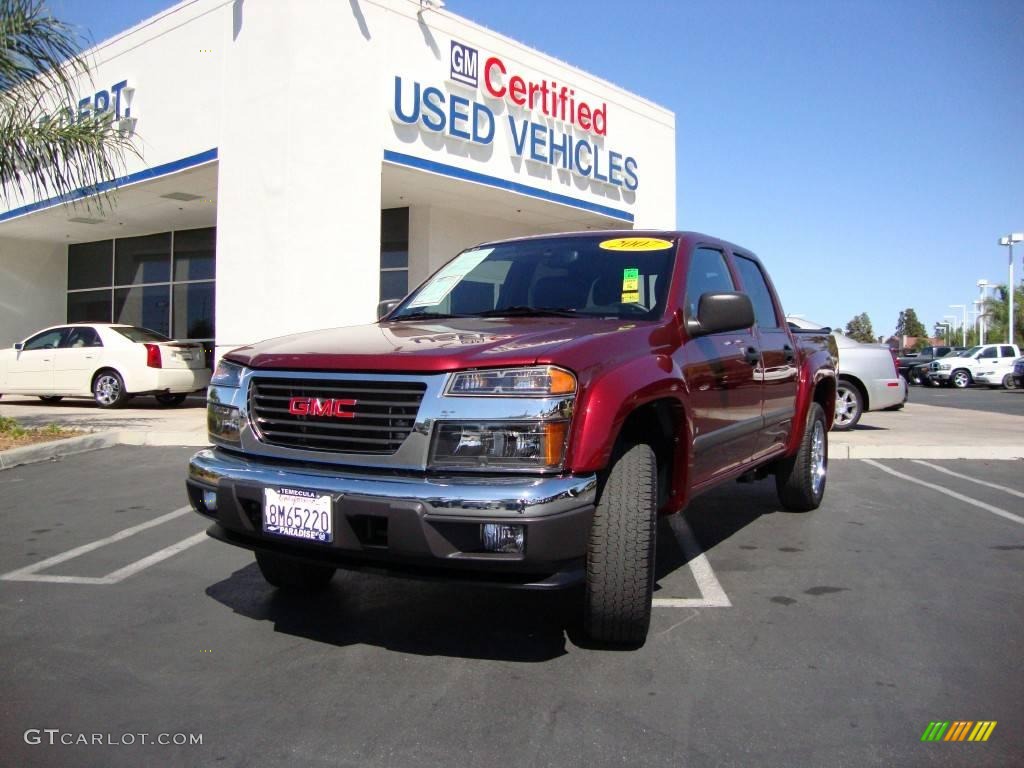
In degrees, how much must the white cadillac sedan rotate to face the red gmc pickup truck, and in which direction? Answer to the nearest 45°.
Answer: approximately 135° to its left

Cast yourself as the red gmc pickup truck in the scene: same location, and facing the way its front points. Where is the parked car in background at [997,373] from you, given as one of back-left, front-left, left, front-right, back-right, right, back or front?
back

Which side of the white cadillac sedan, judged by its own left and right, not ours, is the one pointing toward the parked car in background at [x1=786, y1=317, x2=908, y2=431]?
back

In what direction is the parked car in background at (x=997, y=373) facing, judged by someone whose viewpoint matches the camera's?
facing the viewer and to the left of the viewer

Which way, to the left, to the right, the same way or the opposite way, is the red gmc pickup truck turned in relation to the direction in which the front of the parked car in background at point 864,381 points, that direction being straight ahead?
to the left

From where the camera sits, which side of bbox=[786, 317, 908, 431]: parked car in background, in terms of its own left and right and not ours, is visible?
left

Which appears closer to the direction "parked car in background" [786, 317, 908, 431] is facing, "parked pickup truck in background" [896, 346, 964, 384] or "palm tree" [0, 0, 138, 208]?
the palm tree

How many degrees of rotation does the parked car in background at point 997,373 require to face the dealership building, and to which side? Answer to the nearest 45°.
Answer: approximately 45° to its left

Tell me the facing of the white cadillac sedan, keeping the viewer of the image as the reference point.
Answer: facing away from the viewer and to the left of the viewer

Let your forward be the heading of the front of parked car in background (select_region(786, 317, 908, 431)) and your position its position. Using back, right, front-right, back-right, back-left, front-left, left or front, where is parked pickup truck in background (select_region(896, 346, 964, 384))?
right

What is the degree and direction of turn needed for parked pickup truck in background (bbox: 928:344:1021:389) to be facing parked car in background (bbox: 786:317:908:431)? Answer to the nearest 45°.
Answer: approximately 45° to its left

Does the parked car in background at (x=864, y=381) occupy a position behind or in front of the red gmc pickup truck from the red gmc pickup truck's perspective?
behind

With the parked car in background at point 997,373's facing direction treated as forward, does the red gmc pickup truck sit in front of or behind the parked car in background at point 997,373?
in front
